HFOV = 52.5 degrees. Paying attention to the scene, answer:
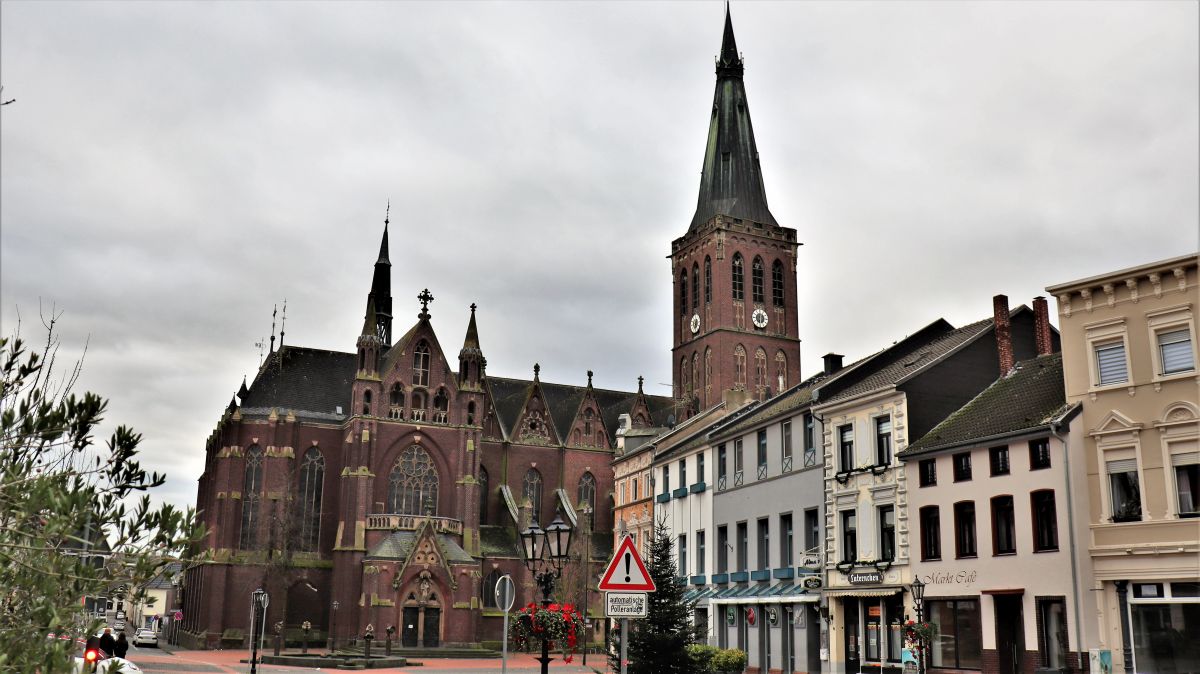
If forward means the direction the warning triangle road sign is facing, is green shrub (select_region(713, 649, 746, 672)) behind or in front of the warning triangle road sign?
behind

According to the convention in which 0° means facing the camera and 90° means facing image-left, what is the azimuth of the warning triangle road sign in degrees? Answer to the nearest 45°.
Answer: approximately 0°

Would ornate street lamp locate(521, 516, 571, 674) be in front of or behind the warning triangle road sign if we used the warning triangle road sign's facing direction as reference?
behind

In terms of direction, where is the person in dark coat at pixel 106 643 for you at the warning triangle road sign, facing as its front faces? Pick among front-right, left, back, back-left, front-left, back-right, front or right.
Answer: back-right

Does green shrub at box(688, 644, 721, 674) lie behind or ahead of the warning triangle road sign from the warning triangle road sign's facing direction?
behind

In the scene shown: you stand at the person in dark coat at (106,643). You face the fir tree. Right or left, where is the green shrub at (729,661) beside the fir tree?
left
